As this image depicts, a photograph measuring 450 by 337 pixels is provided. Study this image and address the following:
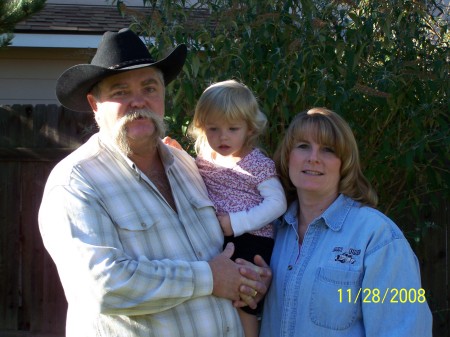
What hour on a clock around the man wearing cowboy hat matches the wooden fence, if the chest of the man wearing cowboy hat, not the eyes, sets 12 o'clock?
The wooden fence is roughly at 7 o'clock from the man wearing cowboy hat.

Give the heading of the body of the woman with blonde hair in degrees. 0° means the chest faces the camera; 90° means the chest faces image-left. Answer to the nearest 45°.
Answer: approximately 45°

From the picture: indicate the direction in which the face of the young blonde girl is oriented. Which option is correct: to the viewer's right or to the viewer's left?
to the viewer's left

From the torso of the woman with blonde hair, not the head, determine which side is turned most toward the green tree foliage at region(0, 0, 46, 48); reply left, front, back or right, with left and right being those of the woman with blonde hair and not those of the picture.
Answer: right

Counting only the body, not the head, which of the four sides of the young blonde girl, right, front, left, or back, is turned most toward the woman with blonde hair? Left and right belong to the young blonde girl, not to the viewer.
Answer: left

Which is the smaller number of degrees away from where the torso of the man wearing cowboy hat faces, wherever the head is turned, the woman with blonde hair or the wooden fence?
the woman with blonde hair

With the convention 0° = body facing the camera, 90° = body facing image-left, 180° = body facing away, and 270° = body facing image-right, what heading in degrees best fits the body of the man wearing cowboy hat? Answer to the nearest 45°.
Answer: approximately 315°

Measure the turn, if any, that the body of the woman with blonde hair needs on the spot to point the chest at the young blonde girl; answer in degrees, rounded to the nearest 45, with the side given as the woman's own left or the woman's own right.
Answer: approximately 90° to the woman's own right
